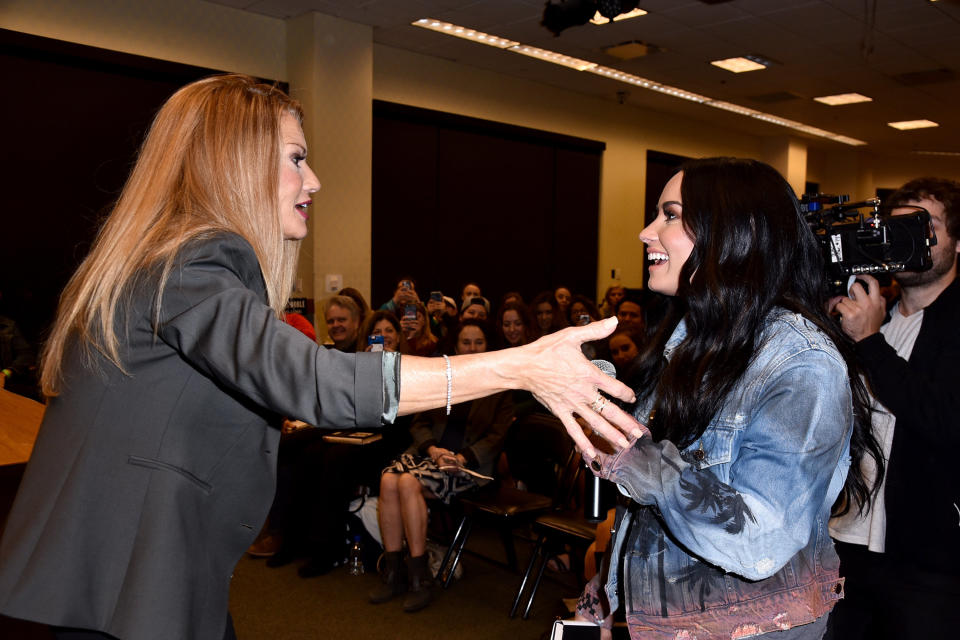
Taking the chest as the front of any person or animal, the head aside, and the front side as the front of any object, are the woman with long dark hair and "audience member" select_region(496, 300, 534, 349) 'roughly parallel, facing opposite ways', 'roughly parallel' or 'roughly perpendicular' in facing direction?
roughly perpendicular

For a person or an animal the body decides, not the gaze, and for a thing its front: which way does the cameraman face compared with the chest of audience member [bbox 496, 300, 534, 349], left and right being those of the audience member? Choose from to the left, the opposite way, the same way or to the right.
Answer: to the right

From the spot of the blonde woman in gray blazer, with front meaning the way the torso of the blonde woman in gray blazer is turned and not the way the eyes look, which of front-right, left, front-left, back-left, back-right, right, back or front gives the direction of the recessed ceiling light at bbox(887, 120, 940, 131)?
front-left

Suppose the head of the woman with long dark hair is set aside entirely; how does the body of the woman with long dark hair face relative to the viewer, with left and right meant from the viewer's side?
facing to the left of the viewer

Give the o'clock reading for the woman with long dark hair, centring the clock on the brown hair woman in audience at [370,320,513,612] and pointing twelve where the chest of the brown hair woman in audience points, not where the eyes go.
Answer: The woman with long dark hair is roughly at 10 o'clock from the brown hair woman in audience.

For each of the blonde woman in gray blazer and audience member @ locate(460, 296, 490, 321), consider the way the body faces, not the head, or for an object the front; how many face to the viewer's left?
0

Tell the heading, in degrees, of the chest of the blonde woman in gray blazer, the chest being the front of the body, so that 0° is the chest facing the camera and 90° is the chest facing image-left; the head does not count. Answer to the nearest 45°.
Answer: approximately 270°

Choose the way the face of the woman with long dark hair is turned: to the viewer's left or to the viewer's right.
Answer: to the viewer's left

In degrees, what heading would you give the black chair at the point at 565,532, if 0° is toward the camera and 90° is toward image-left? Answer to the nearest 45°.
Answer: approximately 45°

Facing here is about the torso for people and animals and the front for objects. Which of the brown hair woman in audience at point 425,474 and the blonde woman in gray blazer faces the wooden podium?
the brown hair woman in audience
